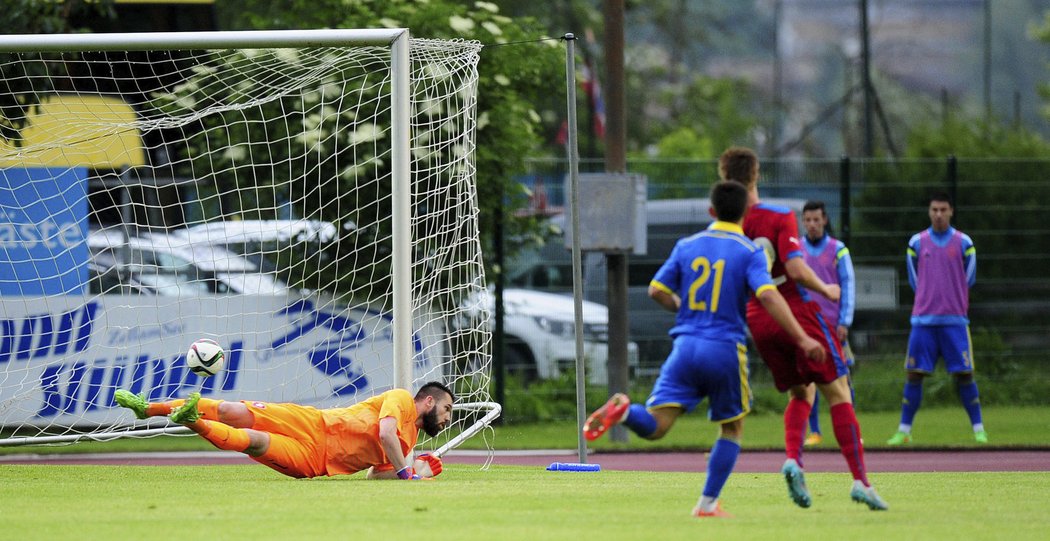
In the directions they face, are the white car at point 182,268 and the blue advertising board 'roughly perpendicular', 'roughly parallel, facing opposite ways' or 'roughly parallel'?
roughly perpendicular

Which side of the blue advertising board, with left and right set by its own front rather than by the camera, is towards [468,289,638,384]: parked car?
left

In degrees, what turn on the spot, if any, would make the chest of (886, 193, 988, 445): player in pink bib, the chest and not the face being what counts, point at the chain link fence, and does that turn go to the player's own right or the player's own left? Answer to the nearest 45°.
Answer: approximately 180°

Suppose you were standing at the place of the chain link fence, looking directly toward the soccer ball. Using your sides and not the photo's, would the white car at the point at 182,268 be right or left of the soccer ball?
right

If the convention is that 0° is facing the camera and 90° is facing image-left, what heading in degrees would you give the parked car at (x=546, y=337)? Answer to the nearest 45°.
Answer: approximately 315°

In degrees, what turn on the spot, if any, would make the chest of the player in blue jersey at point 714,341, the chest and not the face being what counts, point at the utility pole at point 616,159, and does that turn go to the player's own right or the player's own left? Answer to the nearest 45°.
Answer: approximately 45° to the player's own left

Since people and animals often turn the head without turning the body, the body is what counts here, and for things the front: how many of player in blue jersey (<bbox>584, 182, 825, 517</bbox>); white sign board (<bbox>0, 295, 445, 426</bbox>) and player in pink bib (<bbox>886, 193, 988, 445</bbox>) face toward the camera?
2

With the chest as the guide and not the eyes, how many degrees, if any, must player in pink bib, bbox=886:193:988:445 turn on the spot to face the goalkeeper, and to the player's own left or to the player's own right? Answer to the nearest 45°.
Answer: approximately 45° to the player's own right
